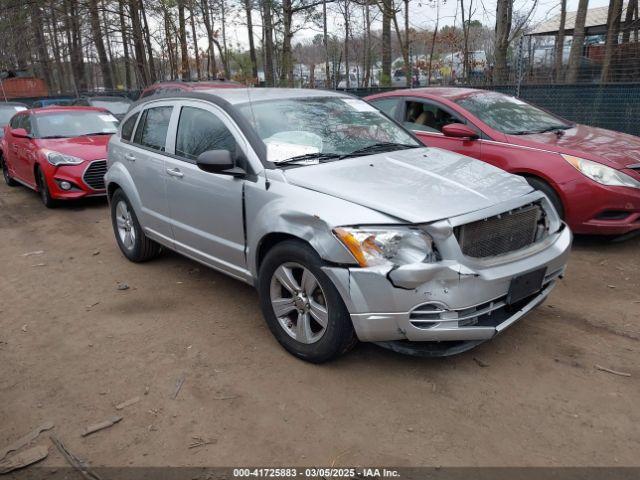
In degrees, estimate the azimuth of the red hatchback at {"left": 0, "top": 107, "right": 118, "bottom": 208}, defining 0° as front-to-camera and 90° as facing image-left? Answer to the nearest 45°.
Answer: approximately 315°

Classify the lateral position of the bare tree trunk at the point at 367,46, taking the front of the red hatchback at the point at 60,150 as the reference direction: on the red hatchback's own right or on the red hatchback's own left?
on the red hatchback's own left

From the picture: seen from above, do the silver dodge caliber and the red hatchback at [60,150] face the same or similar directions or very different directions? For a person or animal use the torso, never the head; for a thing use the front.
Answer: same or similar directions

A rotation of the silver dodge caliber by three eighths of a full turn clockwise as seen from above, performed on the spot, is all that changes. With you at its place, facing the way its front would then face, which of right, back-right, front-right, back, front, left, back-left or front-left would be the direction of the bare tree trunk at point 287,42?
right

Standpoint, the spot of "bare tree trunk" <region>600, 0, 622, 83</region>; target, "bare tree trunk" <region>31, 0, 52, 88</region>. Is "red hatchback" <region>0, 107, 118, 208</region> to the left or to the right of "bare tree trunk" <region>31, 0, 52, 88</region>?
left

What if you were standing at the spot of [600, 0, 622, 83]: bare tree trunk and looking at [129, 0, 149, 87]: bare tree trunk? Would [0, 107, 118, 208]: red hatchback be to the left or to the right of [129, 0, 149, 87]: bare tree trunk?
left

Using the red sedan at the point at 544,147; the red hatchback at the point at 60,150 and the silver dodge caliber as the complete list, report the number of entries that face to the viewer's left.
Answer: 0

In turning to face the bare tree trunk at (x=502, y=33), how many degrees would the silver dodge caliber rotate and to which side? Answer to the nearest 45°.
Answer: approximately 135° to its left

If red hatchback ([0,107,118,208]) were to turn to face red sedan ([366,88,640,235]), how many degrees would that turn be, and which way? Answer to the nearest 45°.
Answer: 0° — it already faces it

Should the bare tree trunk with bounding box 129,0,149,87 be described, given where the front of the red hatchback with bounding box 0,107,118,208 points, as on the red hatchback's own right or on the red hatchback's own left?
on the red hatchback's own left

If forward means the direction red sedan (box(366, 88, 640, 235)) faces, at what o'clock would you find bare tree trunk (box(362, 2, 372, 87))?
The bare tree trunk is roughly at 7 o'clock from the red sedan.

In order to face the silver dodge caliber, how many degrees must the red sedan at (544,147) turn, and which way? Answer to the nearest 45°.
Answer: approximately 90° to its right
